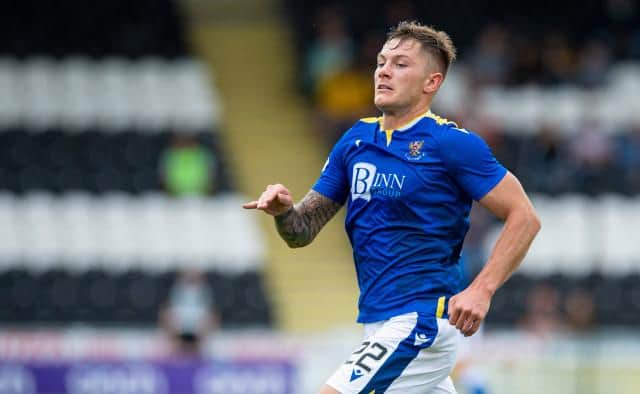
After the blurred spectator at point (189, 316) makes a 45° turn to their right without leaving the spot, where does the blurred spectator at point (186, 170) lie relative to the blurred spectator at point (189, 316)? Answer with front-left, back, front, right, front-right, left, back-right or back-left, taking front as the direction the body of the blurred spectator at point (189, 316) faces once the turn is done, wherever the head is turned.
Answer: back-right

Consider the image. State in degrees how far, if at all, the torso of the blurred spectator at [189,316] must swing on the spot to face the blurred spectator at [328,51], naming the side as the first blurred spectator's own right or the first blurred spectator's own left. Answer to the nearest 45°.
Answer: approximately 135° to the first blurred spectator's own left

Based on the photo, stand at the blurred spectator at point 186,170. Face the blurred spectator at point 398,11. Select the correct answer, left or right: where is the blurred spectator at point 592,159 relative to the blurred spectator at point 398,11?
right

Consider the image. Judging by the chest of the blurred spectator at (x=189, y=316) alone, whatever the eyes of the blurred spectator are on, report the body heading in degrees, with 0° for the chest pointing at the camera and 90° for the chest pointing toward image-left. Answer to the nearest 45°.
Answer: approximately 0°

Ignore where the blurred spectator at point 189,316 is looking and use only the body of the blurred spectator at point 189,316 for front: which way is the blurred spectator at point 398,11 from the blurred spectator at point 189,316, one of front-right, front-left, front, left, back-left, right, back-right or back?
back-left

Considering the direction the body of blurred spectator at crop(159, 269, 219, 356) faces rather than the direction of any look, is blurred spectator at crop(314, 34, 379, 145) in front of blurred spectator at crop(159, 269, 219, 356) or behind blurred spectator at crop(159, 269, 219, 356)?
behind

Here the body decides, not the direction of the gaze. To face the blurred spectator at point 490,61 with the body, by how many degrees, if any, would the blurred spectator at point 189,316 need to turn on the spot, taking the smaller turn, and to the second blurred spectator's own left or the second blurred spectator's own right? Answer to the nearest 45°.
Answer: approximately 135° to the second blurred spectator's own left

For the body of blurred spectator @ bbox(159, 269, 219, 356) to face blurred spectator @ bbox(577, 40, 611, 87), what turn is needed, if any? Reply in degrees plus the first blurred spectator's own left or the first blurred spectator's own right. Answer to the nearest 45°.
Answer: approximately 135° to the first blurred spectator's own left

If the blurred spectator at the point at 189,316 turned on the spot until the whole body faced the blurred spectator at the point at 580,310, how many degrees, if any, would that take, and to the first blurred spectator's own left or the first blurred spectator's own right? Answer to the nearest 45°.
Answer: approximately 90° to the first blurred spectator's own left
